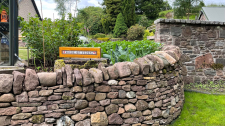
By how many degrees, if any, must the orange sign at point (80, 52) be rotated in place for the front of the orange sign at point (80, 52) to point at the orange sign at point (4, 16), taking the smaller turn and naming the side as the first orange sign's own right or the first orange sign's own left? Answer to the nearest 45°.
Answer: approximately 90° to the first orange sign's own right

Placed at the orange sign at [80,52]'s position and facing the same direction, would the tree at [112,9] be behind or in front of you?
behind

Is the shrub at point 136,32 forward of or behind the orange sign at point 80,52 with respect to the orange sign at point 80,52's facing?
behind

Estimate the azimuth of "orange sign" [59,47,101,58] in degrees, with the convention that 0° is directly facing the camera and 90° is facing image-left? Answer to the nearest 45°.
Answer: approximately 0°

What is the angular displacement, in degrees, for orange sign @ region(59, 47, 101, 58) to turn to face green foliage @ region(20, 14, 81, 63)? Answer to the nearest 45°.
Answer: approximately 135° to its right

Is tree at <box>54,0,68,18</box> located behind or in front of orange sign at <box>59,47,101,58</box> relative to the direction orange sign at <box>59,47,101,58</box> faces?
behind

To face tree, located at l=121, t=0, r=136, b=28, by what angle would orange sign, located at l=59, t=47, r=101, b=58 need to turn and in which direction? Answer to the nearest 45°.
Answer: approximately 180°

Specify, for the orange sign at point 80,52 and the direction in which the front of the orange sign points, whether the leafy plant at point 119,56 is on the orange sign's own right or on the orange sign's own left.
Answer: on the orange sign's own left
